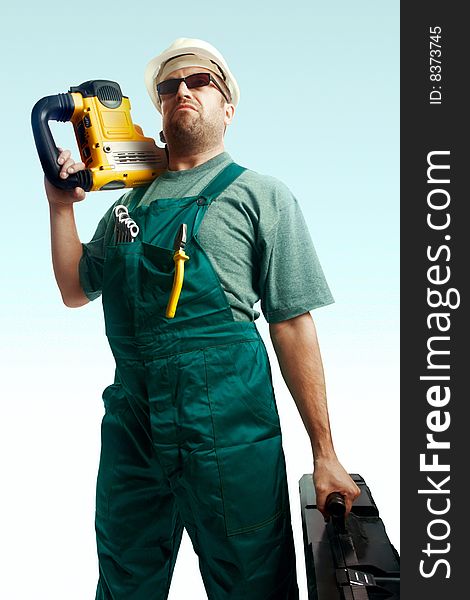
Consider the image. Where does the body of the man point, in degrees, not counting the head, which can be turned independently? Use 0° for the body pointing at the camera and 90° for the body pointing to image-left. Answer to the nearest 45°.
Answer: approximately 45°
